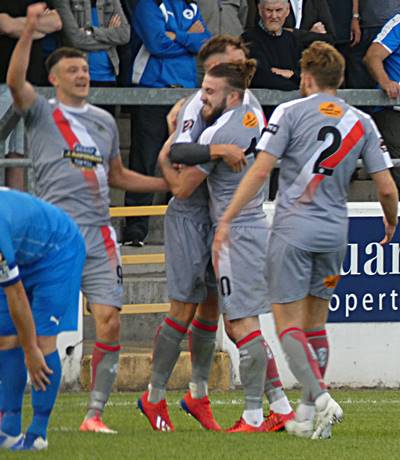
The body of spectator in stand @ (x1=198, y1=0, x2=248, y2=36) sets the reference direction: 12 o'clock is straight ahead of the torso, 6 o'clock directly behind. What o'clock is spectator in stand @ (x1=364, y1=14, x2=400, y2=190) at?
spectator in stand @ (x1=364, y1=14, x2=400, y2=190) is roughly at 9 o'clock from spectator in stand @ (x1=198, y1=0, x2=248, y2=36).

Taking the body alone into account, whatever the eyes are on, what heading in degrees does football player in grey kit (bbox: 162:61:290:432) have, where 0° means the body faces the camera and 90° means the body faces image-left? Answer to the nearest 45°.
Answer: approximately 90°

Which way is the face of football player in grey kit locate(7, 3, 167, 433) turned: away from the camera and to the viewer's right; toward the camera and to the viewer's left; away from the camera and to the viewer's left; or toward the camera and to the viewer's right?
toward the camera and to the viewer's right

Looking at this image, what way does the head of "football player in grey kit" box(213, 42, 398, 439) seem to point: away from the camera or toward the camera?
away from the camera

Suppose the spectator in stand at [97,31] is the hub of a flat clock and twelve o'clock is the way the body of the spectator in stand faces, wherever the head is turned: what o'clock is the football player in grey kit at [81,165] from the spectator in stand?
The football player in grey kit is roughly at 12 o'clock from the spectator in stand.

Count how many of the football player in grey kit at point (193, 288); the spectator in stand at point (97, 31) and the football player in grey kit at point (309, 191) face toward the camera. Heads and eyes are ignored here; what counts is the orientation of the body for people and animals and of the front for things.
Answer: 1

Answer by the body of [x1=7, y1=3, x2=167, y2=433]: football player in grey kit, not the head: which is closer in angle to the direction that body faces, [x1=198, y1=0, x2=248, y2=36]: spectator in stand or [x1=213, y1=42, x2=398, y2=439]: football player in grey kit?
the football player in grey kit

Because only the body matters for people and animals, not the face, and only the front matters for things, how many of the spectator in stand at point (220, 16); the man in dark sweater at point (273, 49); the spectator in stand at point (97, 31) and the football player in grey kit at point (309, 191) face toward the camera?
3

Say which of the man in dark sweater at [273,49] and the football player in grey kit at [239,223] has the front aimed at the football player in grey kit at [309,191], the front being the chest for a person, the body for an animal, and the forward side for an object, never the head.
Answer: the man in dark sweater
